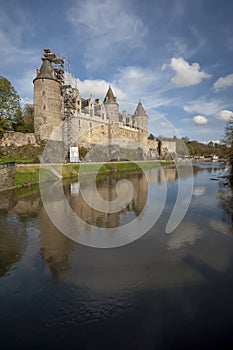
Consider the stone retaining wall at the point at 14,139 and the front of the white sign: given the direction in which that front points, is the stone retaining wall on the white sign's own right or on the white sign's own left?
on the white sign's own right

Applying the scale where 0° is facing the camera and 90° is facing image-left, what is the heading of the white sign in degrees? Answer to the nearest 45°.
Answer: approximately 0°

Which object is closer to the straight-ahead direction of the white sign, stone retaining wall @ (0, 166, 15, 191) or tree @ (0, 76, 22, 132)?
the stone retaining wall

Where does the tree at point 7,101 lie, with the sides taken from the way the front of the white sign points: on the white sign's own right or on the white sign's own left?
on the white sign's own right
